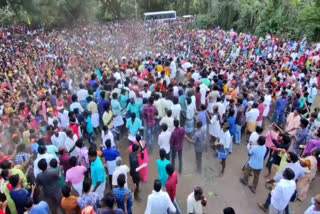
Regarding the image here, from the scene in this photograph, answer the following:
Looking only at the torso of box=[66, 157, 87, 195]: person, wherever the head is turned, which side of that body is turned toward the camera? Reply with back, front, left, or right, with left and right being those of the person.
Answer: back

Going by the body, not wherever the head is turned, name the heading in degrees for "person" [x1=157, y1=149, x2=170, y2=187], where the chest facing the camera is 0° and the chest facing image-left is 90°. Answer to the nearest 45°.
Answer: approximately 180°

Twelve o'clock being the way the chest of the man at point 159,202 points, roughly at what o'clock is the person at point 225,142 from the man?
The person is roughly at 1 o'clock from the man.

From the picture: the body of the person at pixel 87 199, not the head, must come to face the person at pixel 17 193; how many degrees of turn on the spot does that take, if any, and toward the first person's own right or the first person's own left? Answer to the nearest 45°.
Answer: approximately 45° to the first person's own left

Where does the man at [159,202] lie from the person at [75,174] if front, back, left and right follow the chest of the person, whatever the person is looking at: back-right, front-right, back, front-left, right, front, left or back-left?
back-right

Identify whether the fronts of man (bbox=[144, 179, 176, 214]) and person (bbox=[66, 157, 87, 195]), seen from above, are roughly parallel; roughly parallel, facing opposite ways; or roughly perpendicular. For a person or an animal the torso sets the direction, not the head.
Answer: roughly parallel

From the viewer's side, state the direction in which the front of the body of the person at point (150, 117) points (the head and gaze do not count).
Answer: away from the camera

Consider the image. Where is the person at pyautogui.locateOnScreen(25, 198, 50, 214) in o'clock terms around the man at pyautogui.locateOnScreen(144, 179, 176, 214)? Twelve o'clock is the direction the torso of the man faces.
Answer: The person is roughly at 9 o'clock from the man.

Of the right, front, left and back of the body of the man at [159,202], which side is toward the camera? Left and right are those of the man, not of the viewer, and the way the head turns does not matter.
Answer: back

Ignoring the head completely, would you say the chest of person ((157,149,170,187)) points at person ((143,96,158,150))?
yes

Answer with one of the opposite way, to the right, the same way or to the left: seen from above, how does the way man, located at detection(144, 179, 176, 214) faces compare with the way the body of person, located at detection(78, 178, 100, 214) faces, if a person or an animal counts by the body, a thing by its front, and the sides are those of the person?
the same way

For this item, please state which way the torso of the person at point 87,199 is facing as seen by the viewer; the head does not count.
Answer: away from the camera

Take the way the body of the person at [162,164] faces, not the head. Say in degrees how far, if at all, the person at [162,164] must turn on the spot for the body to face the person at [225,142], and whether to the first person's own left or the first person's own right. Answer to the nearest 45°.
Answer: approximately 45° to the first person's own right
